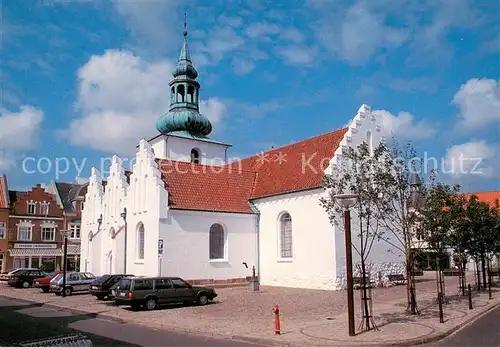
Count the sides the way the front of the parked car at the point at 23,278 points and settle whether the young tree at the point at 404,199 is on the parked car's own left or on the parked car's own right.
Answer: on the parked car's own right

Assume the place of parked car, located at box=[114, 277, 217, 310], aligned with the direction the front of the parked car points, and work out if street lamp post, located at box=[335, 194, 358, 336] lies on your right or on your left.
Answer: on your right

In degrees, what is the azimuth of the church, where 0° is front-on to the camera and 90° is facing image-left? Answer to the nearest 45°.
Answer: approximately 45°

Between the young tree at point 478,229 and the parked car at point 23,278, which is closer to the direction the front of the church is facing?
the parked car

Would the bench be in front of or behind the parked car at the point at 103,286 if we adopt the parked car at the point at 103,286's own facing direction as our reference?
in front

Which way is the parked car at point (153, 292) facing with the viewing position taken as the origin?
facing away from the viewer and to the right of the viewer

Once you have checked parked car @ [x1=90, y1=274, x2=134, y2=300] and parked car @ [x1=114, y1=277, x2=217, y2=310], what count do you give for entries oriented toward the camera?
0

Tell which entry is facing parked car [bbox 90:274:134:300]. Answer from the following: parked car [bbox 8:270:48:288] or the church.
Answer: the church

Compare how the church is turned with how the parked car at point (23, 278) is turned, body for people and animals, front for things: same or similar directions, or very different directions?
very different directions

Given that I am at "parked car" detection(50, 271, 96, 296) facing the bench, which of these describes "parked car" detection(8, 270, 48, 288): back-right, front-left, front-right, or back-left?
back-left
